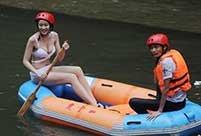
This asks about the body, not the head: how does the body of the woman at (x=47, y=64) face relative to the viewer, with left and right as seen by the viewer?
facing the viewer and to the right of the viewer
